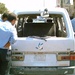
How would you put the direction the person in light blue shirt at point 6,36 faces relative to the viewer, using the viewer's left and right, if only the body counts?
facing away from the viewer and to the right of the viewer
